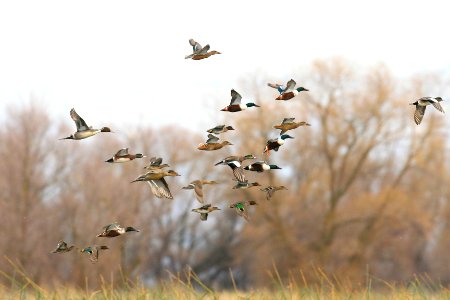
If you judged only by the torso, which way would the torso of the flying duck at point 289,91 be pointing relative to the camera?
to the viewer's right

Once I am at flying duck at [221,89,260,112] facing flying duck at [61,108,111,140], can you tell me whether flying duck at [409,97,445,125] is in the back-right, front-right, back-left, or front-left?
back-left

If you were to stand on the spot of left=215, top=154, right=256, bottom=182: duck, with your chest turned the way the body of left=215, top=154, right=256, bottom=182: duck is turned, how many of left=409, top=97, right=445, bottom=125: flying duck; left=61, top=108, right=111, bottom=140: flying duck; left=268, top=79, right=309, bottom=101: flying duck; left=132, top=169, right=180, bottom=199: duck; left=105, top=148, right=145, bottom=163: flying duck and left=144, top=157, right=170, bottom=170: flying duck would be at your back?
4

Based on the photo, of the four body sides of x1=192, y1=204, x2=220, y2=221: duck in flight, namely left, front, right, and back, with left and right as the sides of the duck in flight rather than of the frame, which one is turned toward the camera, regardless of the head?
right

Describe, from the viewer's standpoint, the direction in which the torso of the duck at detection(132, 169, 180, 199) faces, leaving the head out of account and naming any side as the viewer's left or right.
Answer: facing to the right of the viewer

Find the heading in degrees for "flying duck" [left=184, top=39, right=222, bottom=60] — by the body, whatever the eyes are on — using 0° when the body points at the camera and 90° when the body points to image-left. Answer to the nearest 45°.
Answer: approximately 270°

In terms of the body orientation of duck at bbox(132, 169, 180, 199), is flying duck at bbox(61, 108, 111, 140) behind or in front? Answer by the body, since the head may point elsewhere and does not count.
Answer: behind

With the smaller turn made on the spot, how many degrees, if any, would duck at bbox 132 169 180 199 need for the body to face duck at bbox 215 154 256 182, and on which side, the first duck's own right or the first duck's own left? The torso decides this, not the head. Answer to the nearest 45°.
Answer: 0° — it already faces it

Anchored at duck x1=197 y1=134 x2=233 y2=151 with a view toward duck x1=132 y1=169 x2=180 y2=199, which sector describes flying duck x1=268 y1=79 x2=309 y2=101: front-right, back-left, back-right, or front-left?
back-left

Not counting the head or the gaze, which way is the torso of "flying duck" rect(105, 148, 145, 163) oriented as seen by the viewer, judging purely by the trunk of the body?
to the viewer's right

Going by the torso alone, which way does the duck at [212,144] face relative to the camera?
to the viewer's right

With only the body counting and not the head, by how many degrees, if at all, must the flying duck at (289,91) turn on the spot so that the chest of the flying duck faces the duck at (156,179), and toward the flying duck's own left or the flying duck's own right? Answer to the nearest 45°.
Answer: approximately 135° to the flying duck's own right

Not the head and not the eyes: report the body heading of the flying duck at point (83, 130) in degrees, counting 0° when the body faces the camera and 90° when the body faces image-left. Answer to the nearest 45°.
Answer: approximately 270°
